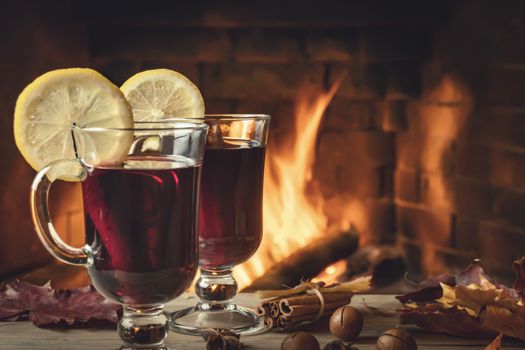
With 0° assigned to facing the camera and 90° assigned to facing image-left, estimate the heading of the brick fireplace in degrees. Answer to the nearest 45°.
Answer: approximately 0°

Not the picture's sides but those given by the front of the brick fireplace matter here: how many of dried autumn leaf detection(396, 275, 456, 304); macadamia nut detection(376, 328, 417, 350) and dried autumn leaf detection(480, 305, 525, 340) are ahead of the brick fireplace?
3

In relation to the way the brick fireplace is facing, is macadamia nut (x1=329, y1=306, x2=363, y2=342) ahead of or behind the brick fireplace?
ahead

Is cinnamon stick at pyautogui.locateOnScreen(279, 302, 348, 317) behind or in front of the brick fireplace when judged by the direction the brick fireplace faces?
in front

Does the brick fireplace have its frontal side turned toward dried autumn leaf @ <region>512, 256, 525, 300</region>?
yes

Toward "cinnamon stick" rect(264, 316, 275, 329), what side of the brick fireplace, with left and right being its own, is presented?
front

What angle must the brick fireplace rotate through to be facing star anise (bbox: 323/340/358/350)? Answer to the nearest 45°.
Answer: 0° — it already faces it

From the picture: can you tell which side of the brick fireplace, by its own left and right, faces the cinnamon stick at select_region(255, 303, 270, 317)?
front

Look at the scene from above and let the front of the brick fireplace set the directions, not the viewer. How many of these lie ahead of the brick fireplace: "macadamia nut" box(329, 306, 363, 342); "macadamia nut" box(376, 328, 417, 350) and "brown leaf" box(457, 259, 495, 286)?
3

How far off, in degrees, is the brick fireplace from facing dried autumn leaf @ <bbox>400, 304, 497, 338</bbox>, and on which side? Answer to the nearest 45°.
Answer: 0° — it already faces it

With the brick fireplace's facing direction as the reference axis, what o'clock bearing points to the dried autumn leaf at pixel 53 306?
The dried autumn leaf is roughly at 1 o'clock from the brick fireplace.
